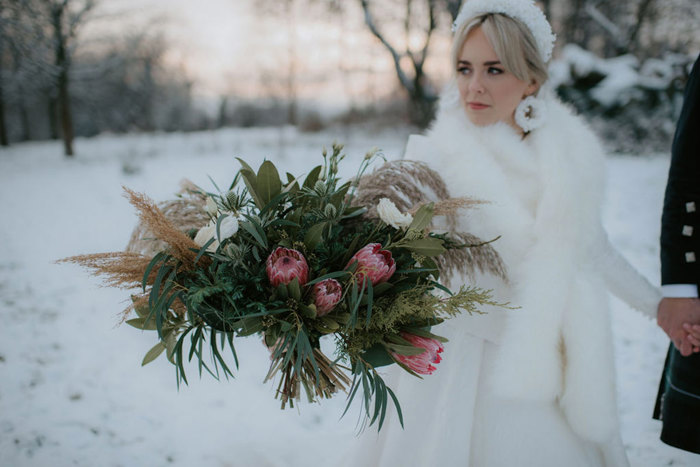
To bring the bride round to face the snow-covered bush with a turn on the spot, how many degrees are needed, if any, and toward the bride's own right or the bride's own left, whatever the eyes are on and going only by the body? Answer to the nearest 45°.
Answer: approximately 135° to the bride's own right

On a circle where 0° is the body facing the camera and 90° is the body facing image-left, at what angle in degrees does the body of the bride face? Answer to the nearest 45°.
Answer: approximately 45°

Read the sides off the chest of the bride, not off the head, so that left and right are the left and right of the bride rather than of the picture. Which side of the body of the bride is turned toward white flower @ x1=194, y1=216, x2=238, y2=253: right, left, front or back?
front

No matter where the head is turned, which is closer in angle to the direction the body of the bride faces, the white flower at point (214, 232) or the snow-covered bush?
the white flower

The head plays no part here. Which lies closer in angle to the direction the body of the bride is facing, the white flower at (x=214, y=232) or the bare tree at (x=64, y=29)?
the white flower

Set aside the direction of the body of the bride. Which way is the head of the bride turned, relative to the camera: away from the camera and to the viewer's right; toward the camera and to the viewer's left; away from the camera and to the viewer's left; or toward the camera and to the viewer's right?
toward the camera and to the viewer's left

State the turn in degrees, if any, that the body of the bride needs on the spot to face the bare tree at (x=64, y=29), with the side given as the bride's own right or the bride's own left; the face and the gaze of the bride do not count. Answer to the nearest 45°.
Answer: approximately 90° to the bride's own right

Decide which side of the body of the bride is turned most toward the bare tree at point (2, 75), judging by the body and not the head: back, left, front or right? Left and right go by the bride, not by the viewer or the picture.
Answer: right

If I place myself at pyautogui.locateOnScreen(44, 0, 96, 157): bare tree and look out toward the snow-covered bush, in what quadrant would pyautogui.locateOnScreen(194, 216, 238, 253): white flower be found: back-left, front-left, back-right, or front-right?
front-right
